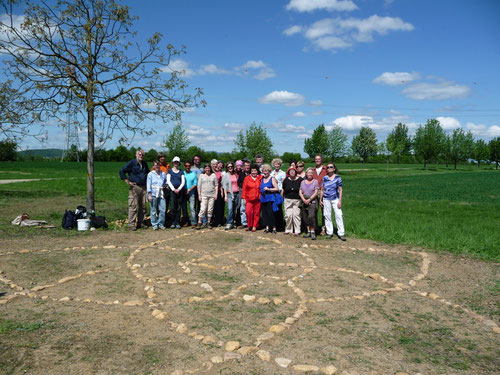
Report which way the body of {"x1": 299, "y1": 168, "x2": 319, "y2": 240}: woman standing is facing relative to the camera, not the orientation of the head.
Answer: toward the camera

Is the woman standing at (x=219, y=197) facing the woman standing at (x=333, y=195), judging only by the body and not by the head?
no

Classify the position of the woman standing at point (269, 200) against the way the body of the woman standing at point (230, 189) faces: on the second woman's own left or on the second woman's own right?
on the second woman's own left

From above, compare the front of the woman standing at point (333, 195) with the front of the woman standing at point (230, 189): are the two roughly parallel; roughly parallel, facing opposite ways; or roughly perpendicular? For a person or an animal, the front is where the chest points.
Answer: roughly parallel

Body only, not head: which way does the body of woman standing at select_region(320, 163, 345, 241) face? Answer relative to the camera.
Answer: toward the camera

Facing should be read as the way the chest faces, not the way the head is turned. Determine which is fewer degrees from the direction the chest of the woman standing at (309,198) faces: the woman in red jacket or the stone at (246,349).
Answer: the stone

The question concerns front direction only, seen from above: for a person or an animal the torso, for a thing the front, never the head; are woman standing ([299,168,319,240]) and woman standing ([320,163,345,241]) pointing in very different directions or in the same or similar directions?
same or similar directions

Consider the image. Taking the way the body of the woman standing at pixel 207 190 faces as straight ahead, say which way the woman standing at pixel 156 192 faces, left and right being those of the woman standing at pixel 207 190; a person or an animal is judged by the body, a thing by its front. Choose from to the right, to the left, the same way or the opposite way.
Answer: the same way

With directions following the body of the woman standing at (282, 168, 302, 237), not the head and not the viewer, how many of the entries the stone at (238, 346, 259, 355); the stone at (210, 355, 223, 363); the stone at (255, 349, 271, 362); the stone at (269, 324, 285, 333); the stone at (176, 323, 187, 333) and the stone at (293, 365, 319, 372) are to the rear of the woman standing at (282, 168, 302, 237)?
0

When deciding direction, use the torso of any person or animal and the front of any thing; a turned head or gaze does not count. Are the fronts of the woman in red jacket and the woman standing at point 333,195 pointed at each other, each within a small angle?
no

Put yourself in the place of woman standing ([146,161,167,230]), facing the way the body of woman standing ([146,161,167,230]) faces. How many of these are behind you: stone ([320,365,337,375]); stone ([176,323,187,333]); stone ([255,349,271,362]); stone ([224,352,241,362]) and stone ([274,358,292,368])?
0

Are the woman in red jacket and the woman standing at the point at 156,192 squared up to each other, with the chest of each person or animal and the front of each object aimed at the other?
no

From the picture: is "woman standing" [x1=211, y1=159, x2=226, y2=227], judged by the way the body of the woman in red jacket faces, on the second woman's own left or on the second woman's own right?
on the second woman's own right

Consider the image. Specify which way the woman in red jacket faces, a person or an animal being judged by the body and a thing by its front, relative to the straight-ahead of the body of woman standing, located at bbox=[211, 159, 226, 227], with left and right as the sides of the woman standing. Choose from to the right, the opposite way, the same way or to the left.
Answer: the same way

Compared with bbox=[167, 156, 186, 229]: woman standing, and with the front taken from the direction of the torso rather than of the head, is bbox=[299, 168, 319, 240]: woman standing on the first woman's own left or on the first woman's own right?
on the first woman's own left

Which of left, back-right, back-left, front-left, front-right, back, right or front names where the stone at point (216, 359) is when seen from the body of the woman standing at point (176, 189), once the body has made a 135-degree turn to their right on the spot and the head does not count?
back-left

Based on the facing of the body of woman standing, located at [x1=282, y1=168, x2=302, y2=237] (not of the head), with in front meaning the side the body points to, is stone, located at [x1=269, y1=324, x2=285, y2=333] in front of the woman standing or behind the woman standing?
in front

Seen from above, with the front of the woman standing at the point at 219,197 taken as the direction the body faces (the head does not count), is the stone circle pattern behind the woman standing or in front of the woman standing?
in front
